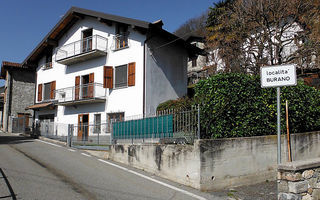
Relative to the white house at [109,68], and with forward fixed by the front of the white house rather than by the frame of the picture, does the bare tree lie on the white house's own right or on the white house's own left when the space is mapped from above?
on the white house's own left

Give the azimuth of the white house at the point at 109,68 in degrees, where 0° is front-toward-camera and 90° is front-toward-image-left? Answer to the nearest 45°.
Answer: approximately 45°

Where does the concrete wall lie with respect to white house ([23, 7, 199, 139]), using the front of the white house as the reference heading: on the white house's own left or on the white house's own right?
on the white house's own left

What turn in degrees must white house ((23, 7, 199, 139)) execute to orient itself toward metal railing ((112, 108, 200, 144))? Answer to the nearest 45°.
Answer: approximately 45° to its left

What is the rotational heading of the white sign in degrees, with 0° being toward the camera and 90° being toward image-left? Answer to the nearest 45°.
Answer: approximately 0°

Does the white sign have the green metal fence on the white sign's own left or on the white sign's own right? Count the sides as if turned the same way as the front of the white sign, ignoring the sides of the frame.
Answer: on the white sign's own right

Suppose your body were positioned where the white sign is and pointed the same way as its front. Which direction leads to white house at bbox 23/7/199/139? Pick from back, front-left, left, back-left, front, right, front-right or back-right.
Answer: back-right

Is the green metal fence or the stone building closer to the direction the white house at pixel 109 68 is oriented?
the green metal fence

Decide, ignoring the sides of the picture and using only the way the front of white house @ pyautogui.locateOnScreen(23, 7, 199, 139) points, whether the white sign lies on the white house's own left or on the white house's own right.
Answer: on the white house's own left

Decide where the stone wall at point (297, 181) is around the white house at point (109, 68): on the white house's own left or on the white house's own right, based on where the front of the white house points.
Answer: on the white house's own left
